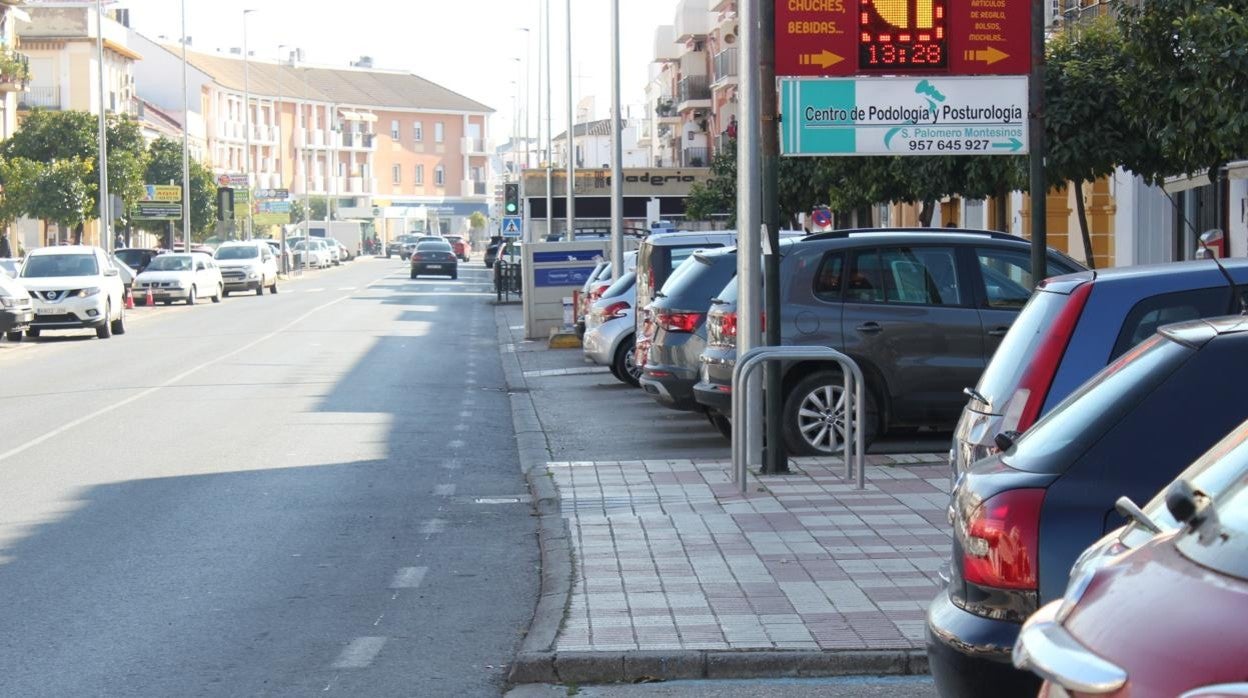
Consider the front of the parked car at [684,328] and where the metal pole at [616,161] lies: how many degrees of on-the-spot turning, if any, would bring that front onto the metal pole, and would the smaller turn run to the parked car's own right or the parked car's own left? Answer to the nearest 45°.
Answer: approximately 45° to the parked car's own left

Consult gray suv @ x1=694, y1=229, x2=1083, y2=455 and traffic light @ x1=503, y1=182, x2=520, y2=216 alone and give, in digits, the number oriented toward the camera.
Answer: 1

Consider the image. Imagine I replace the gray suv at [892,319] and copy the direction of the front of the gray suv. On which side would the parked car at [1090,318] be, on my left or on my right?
on my right

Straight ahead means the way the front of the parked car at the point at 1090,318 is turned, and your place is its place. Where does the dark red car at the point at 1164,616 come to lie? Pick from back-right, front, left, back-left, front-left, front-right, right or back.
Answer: back-right

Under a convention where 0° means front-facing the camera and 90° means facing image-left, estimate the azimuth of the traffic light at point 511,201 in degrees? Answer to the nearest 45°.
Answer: approximately 0°

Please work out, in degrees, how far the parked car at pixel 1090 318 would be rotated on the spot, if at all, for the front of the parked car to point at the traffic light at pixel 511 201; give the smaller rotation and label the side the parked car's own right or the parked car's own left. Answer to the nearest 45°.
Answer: approximately 45° to the parked car's own left

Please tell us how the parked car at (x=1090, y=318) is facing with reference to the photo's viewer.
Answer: facing away from the viewer and to the right of the viewer
